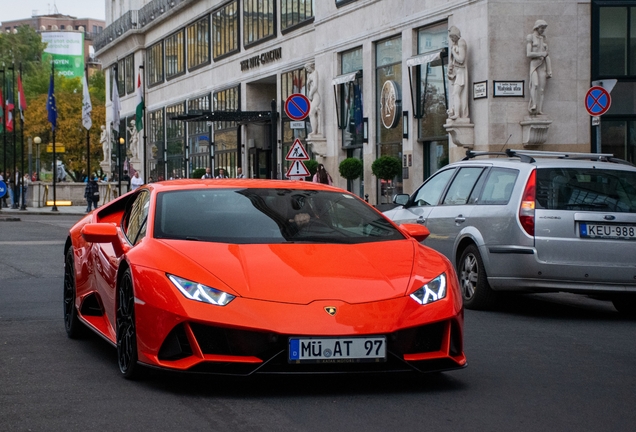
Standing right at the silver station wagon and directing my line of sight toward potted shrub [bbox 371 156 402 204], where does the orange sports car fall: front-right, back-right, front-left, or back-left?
back-left

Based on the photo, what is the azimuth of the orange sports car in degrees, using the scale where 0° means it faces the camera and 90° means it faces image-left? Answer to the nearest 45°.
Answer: approximately 315°

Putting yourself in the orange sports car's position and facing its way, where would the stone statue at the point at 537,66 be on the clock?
The stone statue is roughly at 8 o'clock from the orange sports car.

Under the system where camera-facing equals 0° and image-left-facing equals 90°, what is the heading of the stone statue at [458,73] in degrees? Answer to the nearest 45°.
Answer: approximately 45°

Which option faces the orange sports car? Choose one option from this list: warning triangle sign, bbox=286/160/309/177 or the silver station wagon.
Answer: the warning triangle sign

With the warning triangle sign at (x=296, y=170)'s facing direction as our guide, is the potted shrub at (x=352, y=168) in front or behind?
behind

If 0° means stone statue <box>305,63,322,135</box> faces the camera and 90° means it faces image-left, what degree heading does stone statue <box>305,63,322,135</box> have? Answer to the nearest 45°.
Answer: approximately 45°

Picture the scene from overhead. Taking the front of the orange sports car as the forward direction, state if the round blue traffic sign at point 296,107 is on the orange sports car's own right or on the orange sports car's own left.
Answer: on the orange sports car's own left

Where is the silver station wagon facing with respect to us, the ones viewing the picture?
facing away from the viewer and to the left of the viewer

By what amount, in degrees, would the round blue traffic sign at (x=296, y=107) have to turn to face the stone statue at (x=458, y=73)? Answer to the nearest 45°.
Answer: approximately 135° to its left

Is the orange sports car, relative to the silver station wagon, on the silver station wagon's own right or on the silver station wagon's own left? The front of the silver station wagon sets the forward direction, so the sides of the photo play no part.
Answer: on the silver station wagon's own left
